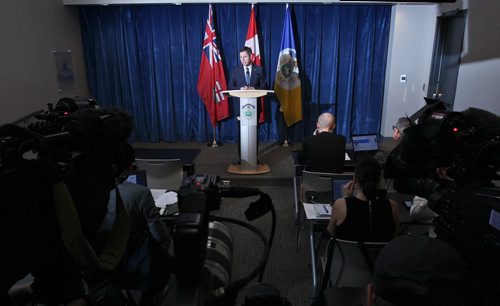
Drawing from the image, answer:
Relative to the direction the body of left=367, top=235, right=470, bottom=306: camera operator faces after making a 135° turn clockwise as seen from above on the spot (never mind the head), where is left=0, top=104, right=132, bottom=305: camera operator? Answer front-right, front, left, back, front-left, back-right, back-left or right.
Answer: right

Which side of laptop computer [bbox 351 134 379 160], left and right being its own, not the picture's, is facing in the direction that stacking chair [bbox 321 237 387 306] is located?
front

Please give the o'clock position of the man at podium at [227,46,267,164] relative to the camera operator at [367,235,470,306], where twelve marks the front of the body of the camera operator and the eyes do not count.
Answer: The man at podium is roughly at 11 o'clock from the camera operator.

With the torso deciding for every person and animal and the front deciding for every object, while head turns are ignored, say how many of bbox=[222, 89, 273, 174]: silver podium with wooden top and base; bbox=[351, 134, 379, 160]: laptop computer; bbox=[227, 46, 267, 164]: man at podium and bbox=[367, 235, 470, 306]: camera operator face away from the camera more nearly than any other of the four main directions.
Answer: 1

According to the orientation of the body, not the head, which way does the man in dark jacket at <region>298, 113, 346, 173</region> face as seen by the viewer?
away from the camera

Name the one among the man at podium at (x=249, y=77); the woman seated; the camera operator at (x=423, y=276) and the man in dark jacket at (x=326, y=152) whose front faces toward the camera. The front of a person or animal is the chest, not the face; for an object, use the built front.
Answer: the man at podium

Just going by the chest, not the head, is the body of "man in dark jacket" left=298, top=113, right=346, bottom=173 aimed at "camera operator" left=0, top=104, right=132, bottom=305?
no

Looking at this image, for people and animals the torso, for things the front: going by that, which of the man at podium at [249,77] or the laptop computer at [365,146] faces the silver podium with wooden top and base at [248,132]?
the man at podium

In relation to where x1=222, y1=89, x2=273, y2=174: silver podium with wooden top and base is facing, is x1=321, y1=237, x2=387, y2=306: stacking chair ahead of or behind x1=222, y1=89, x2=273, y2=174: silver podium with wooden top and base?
ahead

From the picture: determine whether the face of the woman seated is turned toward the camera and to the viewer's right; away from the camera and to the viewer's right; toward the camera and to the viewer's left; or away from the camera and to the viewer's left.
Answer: away from the camera and to the viewer's left

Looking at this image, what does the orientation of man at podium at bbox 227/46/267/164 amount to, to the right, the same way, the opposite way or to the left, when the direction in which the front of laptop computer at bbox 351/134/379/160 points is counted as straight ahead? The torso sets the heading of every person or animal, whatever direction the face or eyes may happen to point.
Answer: the same way

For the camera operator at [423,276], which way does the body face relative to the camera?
away from the camera

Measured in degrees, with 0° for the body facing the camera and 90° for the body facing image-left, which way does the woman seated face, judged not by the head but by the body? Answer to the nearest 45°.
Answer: approximately 180°

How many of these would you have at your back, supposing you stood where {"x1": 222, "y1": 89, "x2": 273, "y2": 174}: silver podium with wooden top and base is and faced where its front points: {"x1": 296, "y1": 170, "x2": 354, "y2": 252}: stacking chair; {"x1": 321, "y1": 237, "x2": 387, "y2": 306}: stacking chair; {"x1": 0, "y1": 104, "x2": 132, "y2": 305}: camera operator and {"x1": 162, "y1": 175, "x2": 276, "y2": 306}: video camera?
0

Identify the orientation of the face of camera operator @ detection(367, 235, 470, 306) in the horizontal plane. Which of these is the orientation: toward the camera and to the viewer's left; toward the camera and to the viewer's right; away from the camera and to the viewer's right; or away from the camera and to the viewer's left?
away from the camera and to the viewer's left

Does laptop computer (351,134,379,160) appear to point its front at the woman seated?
yes

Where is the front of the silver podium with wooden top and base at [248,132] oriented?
toward the camera

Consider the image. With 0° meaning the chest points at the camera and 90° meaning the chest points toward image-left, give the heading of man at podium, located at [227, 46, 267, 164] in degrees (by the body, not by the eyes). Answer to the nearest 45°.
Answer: approximately 0°

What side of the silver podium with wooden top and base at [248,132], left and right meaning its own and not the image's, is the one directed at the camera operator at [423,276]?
front

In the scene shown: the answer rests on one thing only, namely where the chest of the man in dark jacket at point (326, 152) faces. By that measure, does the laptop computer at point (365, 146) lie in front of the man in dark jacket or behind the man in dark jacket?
in front

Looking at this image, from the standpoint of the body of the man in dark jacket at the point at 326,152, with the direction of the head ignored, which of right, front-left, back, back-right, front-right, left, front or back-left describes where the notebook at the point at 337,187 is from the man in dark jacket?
back
